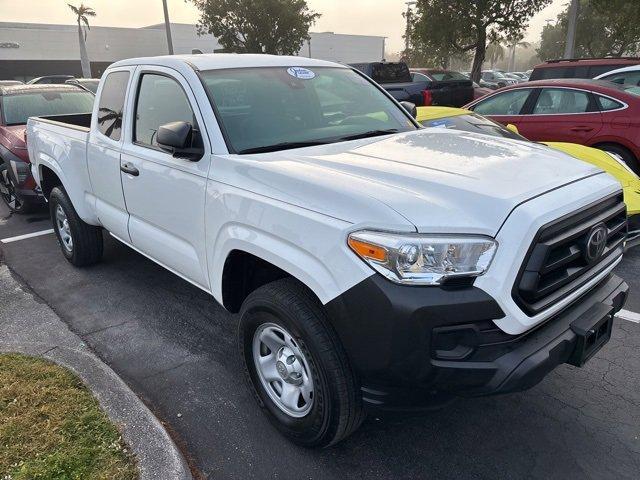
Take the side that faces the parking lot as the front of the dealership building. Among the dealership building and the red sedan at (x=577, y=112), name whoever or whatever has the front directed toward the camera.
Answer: the dealership building

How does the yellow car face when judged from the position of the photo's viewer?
facing the viewer and to the right of the viewer

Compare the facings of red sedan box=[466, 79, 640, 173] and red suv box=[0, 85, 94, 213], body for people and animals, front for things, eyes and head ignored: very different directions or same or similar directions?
very different directions

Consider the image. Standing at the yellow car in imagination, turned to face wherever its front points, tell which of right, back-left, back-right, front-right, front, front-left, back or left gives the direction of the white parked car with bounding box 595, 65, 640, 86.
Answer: back-left

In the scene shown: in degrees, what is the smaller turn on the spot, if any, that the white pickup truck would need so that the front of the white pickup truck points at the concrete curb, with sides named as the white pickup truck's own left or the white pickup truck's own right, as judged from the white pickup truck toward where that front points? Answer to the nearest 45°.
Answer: approximately 135° to the white pickup truck's own right

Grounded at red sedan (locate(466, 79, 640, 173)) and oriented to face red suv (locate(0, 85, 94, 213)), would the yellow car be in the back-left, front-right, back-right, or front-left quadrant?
front-left

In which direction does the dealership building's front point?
toward the camera

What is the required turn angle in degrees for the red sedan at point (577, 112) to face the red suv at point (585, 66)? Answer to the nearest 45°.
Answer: approximately 90° to its right

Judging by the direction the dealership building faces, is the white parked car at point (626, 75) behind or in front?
in front

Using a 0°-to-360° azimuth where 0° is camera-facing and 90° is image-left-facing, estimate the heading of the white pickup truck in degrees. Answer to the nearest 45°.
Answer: approximately 315°

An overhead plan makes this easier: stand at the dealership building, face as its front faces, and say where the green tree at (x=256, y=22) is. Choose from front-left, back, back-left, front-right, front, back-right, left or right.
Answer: front-left

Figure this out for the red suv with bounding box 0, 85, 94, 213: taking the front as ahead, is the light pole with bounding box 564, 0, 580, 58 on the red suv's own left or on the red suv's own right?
on the red suv's own left

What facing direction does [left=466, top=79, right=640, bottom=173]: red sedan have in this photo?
to the viewer's left
